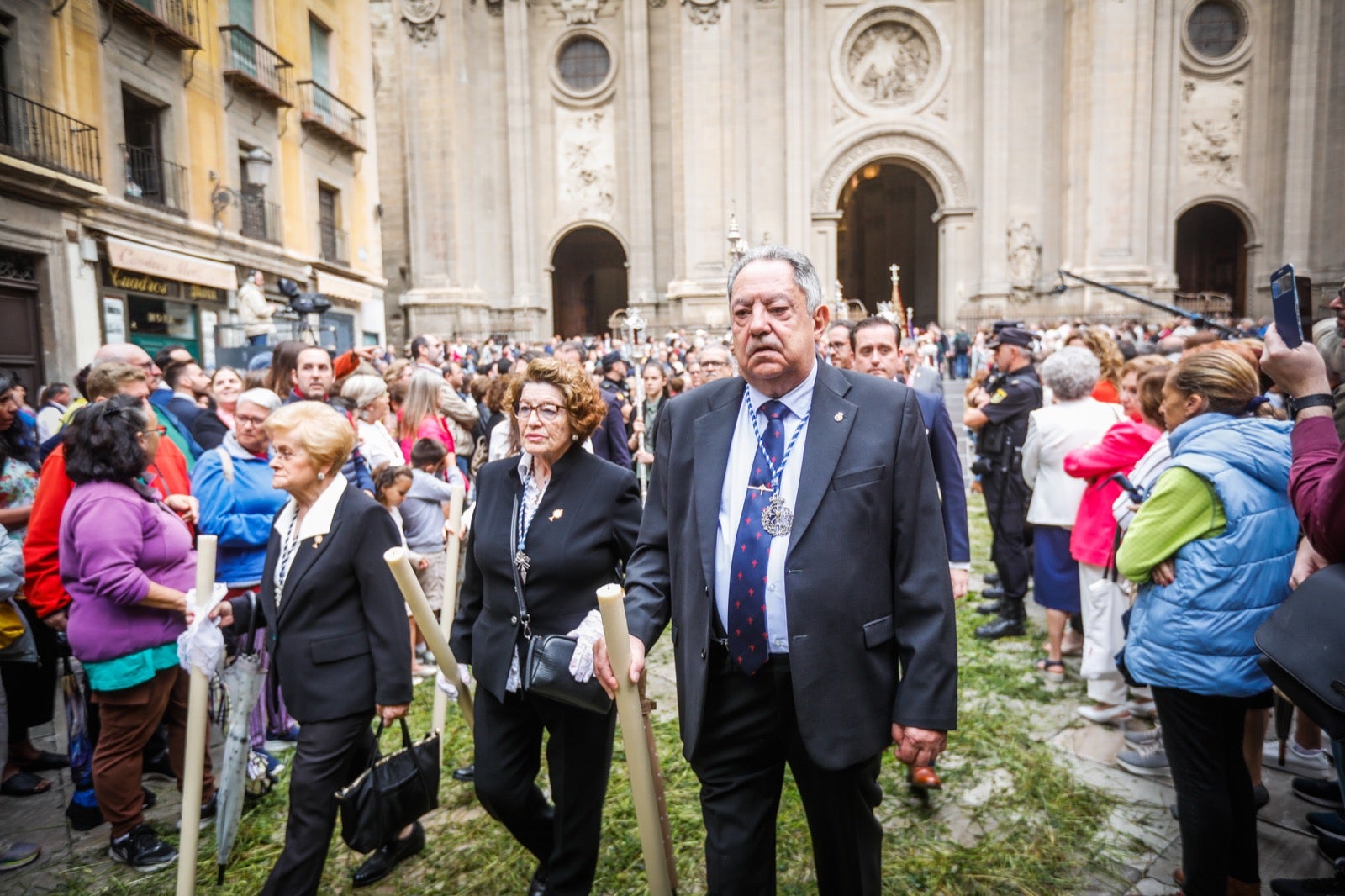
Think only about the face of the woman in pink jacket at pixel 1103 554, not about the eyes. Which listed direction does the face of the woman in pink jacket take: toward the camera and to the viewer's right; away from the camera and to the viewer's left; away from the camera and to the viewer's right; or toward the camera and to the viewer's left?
away from the camera and to the viewer's left

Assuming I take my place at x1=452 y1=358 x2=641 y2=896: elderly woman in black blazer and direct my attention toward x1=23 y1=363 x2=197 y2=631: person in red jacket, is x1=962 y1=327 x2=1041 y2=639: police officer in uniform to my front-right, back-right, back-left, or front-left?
back-right

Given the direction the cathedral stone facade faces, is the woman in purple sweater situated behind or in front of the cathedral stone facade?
in front

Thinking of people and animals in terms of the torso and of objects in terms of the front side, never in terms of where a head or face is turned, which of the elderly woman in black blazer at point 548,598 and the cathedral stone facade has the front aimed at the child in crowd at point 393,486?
the cathedral stone facade

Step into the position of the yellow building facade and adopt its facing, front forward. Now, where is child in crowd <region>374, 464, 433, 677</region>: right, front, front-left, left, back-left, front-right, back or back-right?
front-right

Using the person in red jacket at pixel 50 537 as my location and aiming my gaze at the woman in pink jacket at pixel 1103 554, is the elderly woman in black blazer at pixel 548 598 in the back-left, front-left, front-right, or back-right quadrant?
front-right

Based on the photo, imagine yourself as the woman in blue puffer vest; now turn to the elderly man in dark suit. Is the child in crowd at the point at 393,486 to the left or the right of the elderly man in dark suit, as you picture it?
right

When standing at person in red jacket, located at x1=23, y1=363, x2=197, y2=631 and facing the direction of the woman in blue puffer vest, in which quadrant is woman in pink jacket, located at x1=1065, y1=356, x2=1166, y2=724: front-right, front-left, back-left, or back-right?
front-left

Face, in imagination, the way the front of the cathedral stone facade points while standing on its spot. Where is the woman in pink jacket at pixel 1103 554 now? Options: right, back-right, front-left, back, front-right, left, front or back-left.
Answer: front

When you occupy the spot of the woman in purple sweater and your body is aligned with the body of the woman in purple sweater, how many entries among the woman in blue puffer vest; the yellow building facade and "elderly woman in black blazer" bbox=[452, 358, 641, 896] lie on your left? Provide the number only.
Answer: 1

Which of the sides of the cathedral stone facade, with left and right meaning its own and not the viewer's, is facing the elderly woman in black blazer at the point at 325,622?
front

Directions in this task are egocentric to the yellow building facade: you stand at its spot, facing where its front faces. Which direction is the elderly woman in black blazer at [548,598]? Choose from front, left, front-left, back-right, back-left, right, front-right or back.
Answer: front-right

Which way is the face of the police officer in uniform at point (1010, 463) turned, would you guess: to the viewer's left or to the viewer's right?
to the viewer's left

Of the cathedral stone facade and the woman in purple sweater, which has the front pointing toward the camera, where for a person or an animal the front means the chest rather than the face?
the cathedral stone facade
